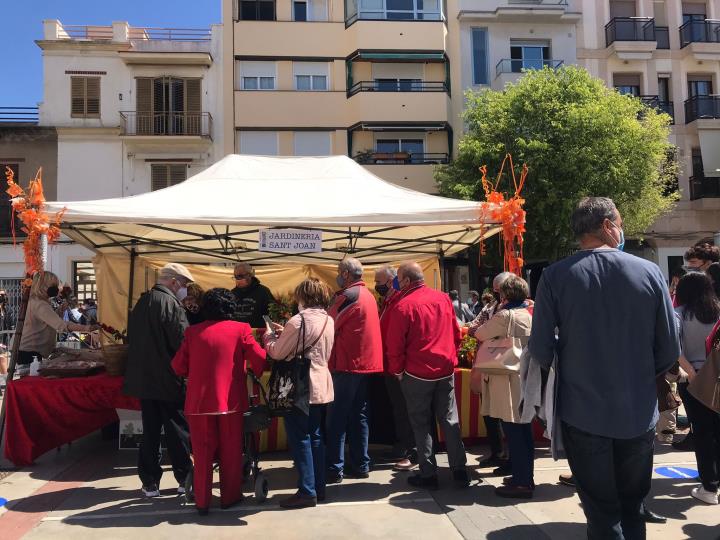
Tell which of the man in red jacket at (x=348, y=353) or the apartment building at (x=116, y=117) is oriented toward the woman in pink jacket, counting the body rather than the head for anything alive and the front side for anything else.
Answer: the apartment building

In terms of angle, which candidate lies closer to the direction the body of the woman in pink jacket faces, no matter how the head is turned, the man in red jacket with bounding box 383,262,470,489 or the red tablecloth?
the red tablecloth

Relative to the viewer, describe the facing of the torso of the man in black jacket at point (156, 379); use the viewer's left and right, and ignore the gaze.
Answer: facing away from the viewer and to the right of the viewer

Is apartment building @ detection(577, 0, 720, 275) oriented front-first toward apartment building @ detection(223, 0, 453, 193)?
no

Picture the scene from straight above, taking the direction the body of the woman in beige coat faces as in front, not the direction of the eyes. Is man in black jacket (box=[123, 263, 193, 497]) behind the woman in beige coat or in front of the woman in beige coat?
in front

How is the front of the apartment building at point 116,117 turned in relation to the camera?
facing the viewer

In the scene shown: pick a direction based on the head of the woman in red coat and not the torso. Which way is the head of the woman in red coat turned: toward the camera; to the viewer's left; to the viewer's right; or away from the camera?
away from the camera

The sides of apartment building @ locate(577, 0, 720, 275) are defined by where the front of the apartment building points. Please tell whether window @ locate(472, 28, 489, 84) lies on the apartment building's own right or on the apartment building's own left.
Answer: on the apartment building's own right

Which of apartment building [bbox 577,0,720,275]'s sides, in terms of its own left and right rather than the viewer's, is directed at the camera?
front

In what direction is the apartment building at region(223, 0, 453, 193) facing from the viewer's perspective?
toward the camera

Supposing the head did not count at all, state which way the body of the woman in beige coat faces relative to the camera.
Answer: to the viewer's left

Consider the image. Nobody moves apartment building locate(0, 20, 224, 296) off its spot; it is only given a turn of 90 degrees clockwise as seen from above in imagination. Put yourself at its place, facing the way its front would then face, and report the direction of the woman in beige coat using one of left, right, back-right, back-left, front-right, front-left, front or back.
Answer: left

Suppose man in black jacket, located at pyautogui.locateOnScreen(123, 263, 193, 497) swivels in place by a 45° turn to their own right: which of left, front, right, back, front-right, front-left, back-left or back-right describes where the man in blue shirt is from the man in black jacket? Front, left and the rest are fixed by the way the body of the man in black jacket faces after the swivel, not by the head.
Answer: front-right

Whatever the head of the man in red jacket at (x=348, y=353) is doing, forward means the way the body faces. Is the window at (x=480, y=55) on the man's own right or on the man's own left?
on the man's own right

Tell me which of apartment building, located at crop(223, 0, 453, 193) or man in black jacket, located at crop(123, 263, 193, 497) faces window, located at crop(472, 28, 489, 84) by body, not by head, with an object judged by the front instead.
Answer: the man in black jacket

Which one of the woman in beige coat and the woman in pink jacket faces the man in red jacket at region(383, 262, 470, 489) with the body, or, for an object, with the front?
the woman in beige coat

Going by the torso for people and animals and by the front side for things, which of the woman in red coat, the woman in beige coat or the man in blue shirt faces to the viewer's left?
the woman in beige coat

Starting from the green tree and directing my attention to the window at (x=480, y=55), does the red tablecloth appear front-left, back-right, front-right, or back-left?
back-left

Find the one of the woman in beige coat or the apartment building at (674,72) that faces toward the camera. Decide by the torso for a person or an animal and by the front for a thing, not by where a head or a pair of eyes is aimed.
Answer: the apartment building

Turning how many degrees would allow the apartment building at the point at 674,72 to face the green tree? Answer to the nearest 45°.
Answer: approximately 45° to its right
